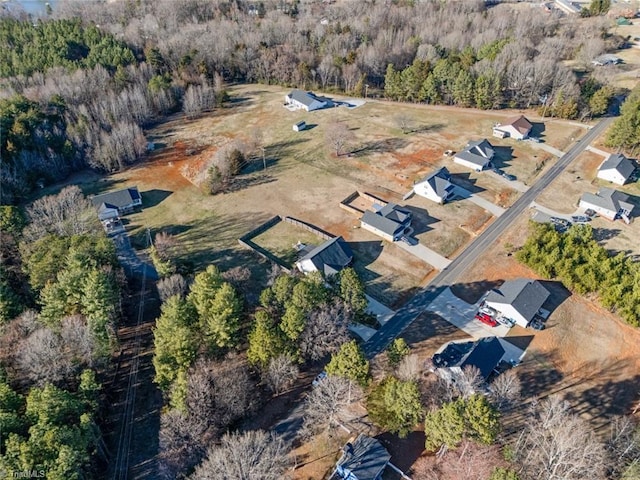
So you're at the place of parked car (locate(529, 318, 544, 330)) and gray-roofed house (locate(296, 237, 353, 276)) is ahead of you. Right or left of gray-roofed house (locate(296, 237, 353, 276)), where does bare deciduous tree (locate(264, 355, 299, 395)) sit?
left

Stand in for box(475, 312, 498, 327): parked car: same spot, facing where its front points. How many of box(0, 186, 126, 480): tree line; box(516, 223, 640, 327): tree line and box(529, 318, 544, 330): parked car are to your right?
1

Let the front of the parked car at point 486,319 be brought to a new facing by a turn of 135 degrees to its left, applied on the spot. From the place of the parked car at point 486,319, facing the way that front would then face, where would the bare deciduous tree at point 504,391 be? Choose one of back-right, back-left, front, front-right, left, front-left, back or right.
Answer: back

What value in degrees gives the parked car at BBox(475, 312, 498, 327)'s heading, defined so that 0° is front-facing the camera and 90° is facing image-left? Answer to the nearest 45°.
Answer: approximately 315°

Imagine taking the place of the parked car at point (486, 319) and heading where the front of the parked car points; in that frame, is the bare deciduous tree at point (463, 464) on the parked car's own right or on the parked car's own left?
on the parked car's own right

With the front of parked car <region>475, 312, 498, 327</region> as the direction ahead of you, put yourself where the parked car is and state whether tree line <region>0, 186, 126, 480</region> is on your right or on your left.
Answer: on your right

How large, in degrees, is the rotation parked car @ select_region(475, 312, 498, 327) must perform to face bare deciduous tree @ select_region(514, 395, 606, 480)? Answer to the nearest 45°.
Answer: approximately 45° to its right

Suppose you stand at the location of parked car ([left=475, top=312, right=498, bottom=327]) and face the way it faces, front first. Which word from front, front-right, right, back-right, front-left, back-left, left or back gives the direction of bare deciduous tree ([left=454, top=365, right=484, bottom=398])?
front-right

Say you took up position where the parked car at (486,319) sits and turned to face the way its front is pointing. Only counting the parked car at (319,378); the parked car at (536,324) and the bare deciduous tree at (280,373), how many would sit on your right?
2
